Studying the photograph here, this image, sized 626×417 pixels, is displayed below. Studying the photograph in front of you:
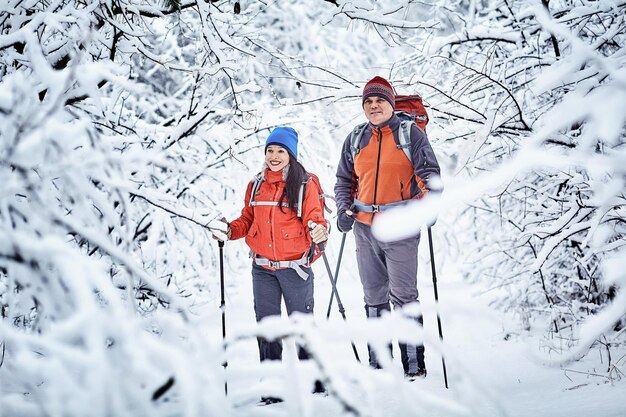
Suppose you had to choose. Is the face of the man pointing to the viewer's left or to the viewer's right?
to the viewer's left

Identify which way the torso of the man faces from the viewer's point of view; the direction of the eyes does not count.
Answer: toward the camera

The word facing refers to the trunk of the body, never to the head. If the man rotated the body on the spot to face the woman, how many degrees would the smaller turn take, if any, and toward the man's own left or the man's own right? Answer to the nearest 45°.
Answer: approximately 90° to the man's own right
